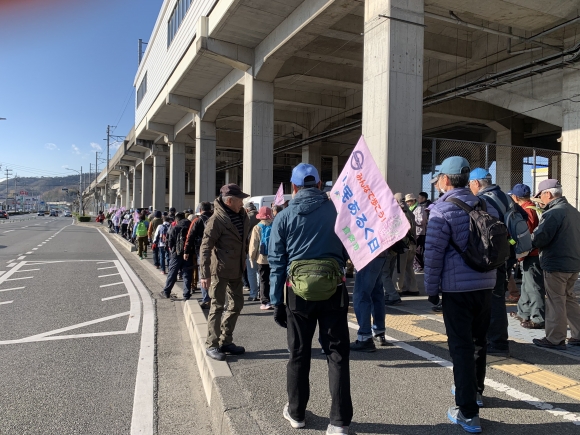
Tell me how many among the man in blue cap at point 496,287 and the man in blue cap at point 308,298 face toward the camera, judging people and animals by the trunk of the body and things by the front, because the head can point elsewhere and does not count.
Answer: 0

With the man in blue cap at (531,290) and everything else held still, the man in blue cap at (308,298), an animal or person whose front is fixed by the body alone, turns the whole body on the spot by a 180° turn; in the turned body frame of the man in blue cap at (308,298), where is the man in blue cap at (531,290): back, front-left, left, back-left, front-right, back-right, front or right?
back-left

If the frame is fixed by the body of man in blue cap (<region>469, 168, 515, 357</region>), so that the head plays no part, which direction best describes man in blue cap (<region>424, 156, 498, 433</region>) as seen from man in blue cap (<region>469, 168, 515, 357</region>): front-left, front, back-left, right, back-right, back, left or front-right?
back-left

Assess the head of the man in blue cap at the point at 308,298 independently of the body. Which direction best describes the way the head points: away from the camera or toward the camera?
away from the camera

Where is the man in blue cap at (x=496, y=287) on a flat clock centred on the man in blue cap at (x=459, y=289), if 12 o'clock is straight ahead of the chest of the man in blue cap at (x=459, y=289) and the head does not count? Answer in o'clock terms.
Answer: the man in blue cap at (x=496, y=287) is roughly at 2 o'clock from the man in blue cap at (x=459, y=289).

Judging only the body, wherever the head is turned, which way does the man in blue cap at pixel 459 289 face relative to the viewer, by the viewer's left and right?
facing away from the viewer and to the left of the viewer

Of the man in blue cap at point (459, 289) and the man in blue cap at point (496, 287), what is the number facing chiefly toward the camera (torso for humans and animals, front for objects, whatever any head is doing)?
0

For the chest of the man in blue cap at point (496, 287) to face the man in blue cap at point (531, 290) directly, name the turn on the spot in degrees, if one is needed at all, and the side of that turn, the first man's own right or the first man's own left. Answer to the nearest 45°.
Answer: approximately 45° to the first man's own right

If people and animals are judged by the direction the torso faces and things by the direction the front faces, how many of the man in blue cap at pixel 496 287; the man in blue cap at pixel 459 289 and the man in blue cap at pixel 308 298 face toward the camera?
0

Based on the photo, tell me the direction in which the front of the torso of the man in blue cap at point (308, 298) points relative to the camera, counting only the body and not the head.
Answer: away from the camera

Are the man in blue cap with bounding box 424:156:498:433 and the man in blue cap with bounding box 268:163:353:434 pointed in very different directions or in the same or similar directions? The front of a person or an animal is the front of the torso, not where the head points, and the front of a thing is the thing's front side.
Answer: same or similar directions

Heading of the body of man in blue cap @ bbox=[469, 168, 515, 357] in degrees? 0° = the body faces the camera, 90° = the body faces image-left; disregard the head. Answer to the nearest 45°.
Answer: approximately 135°

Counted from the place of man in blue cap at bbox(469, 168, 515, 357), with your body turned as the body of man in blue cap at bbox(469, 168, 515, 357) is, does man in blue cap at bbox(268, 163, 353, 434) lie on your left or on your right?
on your left

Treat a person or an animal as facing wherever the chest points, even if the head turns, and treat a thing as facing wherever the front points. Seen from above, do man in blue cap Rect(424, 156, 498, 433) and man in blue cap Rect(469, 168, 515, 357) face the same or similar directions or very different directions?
same or similar directions

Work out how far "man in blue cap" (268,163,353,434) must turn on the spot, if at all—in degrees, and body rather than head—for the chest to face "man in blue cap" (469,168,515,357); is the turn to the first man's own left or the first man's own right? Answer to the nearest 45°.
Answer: approximately 45° to the first man's own right

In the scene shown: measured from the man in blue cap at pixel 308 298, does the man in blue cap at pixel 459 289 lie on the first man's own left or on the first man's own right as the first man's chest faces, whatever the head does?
on the first man's own right
